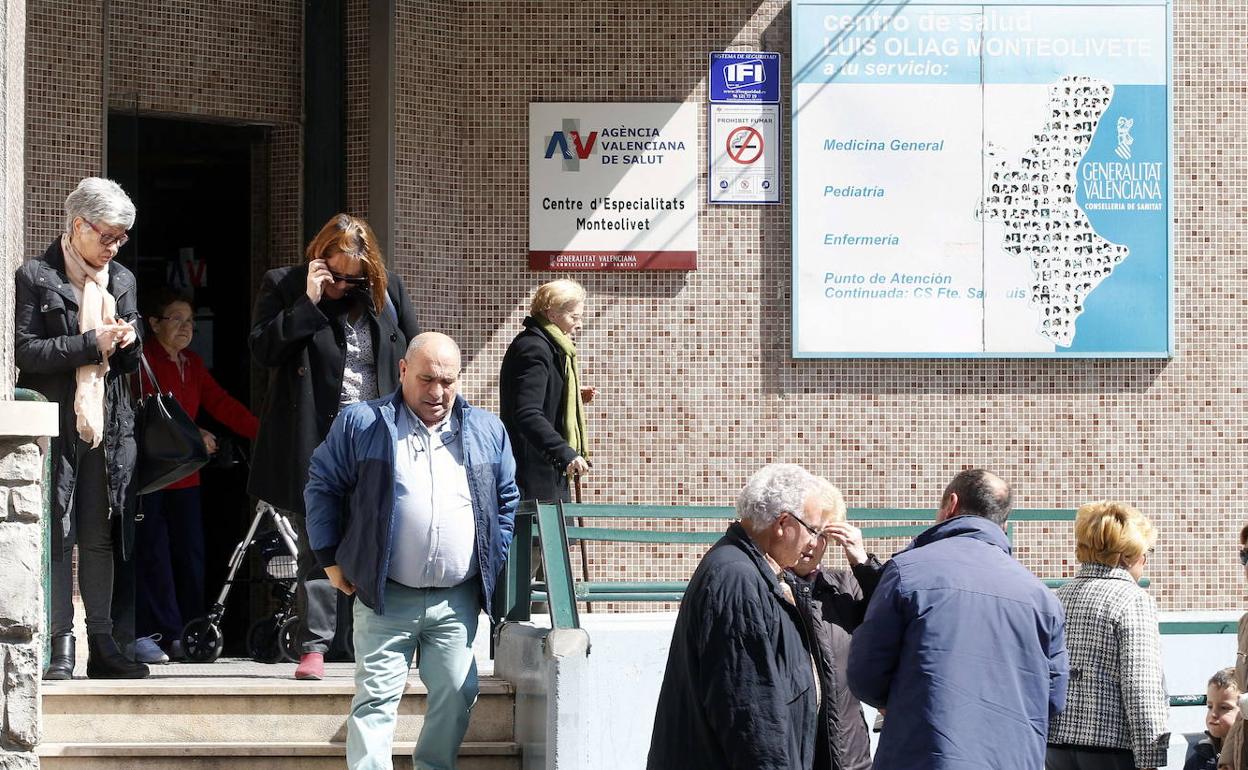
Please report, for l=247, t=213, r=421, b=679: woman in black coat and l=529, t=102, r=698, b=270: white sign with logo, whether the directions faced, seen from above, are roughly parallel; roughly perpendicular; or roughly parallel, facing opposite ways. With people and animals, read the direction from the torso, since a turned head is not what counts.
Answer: roughly parallel

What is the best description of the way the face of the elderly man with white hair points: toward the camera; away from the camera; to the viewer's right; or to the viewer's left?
to the viewer's right

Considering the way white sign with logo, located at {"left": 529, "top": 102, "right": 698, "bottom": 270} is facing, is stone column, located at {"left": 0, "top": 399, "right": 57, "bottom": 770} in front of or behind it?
in front

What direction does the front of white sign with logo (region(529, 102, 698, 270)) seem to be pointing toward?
toward the camera

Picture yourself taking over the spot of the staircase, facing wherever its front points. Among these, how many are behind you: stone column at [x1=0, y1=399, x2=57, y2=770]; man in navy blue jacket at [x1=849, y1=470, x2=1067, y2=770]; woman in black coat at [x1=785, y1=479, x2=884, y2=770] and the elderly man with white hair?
0

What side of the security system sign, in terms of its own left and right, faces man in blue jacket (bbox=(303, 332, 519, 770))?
front

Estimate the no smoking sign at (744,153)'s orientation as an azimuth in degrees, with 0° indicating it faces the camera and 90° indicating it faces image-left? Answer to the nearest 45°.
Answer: approximately 0°

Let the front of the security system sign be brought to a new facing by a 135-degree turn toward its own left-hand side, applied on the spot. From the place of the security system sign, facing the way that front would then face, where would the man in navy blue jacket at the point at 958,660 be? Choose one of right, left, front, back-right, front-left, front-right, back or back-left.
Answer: back-right

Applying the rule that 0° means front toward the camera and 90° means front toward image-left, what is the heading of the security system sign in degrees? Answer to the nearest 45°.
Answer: approximately 0°

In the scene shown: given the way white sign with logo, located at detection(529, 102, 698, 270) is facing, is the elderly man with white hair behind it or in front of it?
in front
